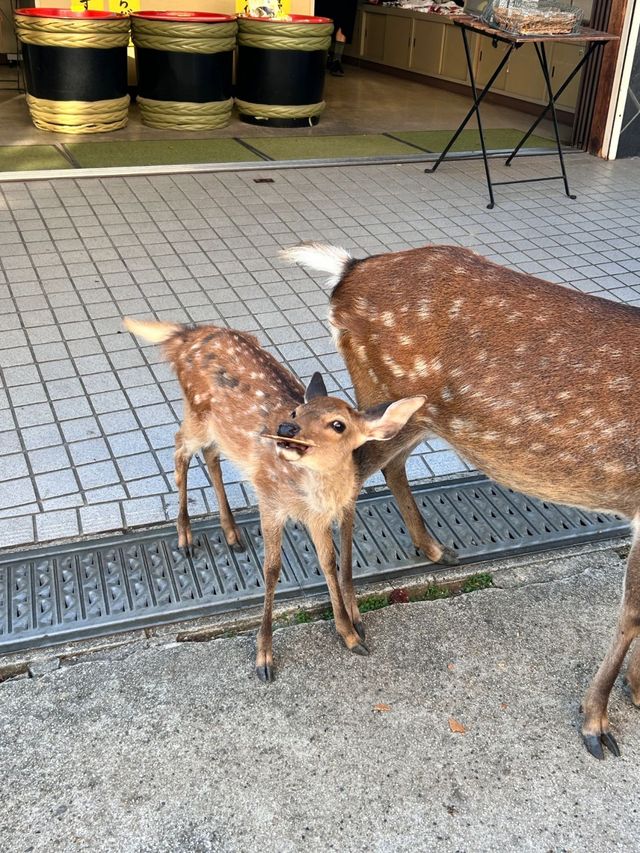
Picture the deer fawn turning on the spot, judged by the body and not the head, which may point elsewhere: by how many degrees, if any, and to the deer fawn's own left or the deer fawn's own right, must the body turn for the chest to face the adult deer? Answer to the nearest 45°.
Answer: approximately 45° to the deer fawn's own left

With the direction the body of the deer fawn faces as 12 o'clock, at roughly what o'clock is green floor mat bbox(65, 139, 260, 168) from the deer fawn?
The green floor mat is roughly at 7 o'clock from the deer fawn.

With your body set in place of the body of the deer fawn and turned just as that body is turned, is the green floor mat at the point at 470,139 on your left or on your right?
on your left

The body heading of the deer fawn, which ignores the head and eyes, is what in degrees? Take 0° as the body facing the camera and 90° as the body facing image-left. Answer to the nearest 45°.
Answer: approximately 315°

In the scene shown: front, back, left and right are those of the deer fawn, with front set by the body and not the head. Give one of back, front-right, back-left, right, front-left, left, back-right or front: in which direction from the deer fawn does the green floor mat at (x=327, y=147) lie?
back-left

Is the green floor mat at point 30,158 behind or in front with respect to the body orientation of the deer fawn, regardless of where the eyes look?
behind
